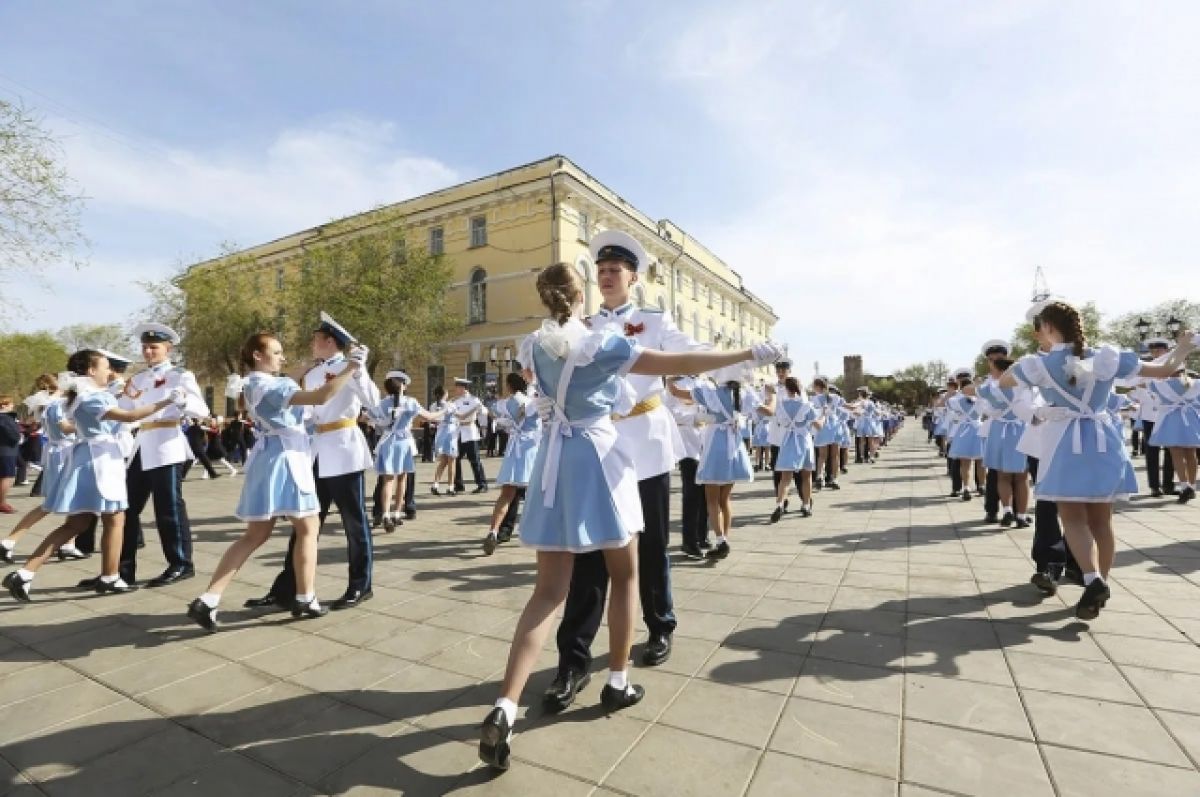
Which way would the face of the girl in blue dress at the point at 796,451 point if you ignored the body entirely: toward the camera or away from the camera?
away from the camera

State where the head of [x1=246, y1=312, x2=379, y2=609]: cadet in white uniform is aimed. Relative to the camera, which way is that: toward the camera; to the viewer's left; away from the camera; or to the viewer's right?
to the viewer's left

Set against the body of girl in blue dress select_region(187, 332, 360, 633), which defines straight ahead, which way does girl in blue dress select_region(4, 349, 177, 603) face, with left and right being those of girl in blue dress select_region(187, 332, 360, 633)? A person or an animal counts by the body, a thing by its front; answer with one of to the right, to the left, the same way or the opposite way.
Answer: the same way

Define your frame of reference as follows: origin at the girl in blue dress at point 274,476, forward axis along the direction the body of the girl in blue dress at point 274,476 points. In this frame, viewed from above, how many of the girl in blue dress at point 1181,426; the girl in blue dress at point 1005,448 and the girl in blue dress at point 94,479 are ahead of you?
2

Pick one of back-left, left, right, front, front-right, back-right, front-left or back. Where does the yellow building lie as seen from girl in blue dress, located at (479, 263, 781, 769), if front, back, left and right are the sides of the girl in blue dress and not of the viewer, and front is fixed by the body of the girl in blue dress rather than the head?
front-left

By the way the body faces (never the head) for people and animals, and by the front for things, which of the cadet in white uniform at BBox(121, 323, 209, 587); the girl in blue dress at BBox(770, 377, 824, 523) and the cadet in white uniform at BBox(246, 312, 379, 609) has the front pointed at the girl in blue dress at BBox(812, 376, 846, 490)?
the girl in blue dress at BBox(770, 377, 824, 523)

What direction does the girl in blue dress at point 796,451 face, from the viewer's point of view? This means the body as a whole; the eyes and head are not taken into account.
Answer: away from the camera

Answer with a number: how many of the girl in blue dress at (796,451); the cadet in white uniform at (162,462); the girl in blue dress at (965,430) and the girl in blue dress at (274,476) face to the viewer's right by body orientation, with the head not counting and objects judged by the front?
1

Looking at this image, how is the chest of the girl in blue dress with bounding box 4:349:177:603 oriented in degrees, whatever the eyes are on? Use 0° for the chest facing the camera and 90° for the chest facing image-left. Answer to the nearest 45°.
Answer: approximately 270°

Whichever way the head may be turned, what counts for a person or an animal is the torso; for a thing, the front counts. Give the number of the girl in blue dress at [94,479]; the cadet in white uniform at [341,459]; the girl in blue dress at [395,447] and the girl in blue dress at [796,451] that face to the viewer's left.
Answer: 1

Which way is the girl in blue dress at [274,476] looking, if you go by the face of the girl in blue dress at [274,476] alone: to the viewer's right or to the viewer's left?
to the viewer's right

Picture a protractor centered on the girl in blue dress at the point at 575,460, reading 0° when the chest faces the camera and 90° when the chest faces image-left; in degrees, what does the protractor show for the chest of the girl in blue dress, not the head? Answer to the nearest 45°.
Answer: approximately 225°

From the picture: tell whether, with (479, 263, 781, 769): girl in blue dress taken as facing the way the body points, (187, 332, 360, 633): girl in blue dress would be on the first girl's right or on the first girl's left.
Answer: on the first girl's left

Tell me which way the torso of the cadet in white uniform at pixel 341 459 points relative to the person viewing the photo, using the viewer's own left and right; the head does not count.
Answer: facing to the left of the viewer

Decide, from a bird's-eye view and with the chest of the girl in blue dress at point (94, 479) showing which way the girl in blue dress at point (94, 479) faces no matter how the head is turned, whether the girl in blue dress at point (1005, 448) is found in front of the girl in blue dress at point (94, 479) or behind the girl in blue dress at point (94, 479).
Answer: in front

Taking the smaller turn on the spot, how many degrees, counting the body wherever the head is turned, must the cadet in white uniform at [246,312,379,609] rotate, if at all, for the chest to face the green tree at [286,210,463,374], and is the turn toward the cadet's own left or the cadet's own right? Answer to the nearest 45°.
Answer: approximately 90° to the cadet's own right

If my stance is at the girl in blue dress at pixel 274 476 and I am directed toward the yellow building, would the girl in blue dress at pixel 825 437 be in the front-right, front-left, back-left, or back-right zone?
front-right

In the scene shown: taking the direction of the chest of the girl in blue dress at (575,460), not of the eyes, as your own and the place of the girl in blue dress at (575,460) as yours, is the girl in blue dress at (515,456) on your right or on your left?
on your left
